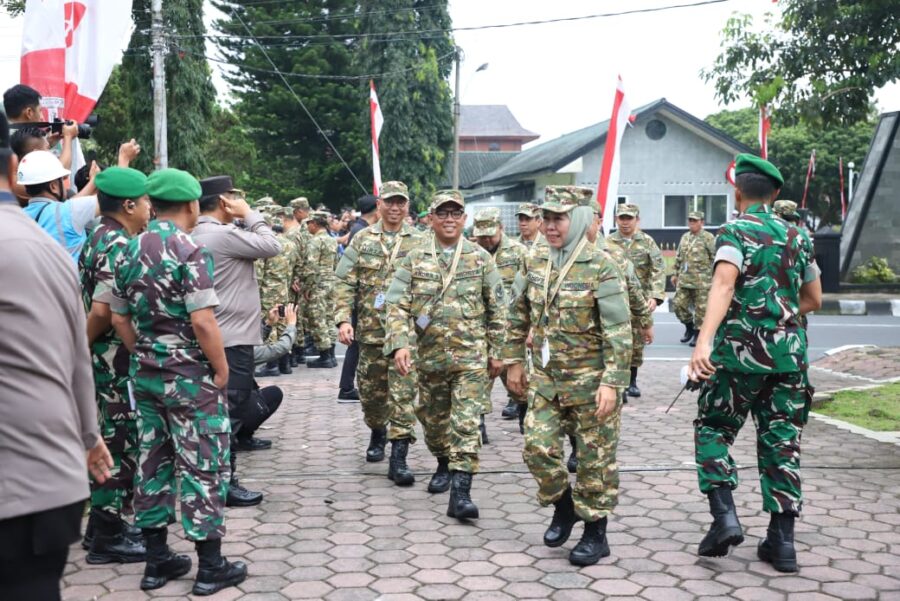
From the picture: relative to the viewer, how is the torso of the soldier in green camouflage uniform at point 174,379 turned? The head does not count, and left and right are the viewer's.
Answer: facing away from the viewer and to the right of the viewer

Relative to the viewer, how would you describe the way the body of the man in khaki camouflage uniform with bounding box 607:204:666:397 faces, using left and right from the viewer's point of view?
facing the viewer

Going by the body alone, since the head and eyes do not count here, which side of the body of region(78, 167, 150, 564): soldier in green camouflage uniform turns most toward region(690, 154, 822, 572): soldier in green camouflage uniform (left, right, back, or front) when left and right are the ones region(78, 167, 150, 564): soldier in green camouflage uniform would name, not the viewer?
front

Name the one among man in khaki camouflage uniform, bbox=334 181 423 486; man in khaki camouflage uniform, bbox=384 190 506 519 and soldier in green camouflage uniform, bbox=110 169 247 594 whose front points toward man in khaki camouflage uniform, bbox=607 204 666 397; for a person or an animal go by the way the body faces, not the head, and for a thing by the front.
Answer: the soldier in green camouflage uniform

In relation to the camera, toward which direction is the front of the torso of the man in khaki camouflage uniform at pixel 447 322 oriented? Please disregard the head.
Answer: toward the camera

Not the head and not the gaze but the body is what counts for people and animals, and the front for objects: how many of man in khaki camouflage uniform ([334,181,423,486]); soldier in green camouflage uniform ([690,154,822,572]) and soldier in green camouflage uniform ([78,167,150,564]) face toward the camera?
1

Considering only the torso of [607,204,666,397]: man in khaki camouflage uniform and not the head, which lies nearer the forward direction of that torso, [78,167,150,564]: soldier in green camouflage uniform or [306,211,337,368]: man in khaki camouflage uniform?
the soldier in green camouflage uniform

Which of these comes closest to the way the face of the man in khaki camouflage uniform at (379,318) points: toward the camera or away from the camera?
toward the camera

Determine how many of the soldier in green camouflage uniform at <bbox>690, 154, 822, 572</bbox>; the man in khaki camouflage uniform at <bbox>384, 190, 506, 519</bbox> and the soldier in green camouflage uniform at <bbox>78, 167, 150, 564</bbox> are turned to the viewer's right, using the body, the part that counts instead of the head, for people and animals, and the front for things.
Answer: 1

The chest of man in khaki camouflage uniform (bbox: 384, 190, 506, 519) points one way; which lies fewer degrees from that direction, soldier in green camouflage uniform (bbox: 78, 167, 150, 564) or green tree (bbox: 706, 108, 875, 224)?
the soldier in green camouflage uniform

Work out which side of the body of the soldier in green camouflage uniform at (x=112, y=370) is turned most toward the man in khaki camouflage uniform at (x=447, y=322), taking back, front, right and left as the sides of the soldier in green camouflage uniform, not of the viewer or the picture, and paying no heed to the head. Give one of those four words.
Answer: front

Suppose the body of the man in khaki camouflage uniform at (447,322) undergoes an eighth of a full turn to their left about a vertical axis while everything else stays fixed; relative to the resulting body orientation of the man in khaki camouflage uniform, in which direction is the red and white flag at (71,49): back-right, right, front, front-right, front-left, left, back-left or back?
back-right

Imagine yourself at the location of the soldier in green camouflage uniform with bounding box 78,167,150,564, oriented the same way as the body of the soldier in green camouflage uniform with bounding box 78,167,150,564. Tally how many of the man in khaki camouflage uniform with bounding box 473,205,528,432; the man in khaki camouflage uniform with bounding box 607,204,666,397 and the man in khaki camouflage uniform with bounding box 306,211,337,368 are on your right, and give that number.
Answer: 0

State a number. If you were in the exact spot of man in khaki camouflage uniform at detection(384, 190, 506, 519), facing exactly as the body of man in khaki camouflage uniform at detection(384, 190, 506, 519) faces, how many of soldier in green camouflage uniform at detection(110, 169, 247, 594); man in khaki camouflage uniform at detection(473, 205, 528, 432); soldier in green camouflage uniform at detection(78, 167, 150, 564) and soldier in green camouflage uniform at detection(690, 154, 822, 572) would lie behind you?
1

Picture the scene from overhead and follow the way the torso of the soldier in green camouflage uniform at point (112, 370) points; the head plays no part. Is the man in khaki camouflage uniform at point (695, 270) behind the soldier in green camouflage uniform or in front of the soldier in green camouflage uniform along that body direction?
in front

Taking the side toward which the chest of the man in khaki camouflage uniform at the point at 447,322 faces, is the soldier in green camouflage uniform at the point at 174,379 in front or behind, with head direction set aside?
in front

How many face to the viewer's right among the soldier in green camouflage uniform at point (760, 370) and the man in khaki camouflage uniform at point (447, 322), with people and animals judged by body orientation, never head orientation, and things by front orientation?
0

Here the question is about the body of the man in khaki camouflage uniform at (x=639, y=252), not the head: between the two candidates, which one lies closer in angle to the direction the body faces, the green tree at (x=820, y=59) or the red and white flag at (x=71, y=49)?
the red and white flag
